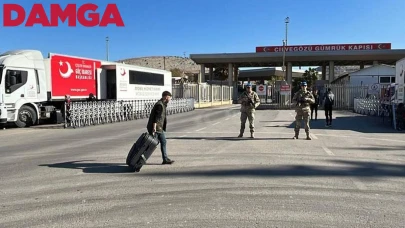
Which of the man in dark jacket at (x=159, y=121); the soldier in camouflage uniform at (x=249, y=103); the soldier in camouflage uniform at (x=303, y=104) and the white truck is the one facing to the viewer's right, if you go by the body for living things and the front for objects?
the man in dark jacket

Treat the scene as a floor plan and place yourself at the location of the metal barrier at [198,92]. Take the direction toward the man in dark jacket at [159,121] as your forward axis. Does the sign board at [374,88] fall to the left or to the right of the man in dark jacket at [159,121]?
left

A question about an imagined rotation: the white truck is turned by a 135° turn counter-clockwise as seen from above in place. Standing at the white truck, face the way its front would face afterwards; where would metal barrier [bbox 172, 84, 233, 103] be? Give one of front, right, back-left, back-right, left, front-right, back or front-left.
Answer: front-left

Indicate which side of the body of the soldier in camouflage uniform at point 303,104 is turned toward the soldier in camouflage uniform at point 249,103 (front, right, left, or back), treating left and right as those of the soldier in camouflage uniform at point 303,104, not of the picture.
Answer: right

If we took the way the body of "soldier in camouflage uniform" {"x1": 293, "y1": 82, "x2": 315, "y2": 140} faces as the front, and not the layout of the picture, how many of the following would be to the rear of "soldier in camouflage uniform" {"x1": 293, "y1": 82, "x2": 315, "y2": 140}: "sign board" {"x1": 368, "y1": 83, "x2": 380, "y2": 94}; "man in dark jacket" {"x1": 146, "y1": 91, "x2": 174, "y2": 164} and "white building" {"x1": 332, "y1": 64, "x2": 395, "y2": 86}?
2

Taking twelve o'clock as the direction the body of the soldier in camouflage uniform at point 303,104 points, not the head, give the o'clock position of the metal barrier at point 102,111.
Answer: The metal barrier is roughly at 4 o'clock from the soldier in camouflage uniform.

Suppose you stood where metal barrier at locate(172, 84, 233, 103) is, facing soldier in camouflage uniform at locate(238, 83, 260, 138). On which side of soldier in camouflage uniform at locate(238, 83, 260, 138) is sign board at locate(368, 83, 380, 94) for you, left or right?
left

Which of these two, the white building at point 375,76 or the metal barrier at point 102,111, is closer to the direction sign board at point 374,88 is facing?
the metal barrier

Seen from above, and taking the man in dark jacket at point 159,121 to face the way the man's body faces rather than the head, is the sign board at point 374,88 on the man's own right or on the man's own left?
on the man's own left

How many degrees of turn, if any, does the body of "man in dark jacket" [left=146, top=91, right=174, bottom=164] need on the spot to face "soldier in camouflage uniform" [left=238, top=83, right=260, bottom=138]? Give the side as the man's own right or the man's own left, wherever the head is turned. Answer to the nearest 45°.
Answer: approximately 45° to the man's own left
